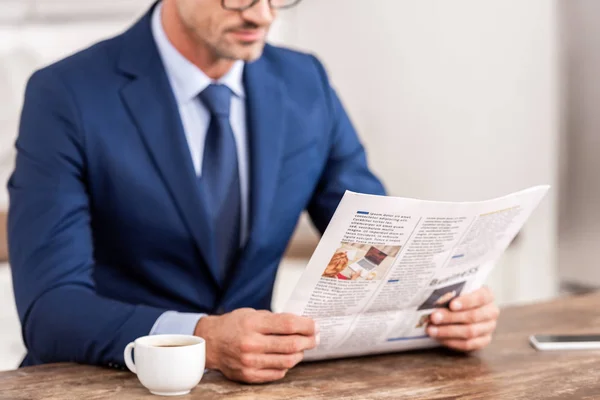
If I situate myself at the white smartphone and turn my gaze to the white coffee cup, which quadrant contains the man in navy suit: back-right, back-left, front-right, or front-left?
front-right

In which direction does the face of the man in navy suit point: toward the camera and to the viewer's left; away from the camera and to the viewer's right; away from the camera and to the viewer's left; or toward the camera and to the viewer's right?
toward the camera and to the viewer's right

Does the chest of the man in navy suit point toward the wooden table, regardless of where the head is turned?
yes

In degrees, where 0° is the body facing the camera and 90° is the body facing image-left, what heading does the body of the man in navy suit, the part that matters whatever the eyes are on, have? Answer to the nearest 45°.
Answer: approximately 315°

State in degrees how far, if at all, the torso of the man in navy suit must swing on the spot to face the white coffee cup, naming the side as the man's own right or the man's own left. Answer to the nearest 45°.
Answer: approximately 45° to the man's own right

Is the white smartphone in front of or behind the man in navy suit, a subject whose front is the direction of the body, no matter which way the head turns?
in front
